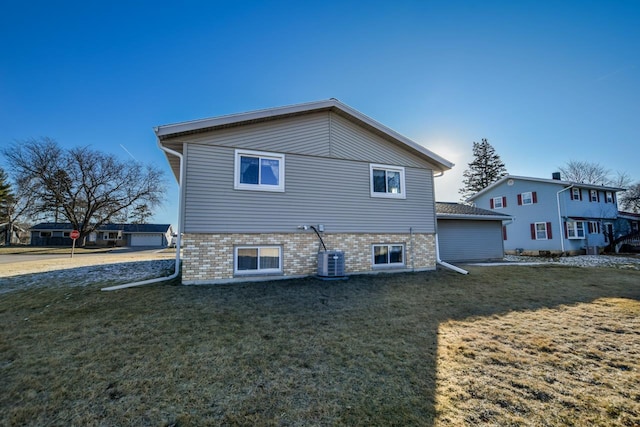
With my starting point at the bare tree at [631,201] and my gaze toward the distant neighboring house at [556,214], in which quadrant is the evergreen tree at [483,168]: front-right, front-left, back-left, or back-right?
front-right

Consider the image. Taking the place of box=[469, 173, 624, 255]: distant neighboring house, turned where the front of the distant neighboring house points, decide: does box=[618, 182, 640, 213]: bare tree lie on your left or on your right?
on your left

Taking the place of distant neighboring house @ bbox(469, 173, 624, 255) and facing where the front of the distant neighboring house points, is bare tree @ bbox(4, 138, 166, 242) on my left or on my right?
on my right

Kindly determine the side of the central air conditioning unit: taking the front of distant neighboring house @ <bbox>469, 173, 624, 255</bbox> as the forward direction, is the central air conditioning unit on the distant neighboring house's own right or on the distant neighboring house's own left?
on the distant neighboring house's own right

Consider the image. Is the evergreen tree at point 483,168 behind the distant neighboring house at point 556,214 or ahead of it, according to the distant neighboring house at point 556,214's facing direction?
behind

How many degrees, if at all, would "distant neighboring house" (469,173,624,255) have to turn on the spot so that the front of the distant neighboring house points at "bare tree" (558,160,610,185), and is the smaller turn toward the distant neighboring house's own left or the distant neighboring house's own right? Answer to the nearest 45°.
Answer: approximately 135° to the distant neighboring house's own left

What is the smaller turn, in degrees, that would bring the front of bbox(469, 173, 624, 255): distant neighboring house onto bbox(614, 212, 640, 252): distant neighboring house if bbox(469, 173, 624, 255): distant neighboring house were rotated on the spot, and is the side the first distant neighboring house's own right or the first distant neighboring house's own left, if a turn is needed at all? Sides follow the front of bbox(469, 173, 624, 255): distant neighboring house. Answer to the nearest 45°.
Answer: approximately 90° to the first distant neighboring house's own left

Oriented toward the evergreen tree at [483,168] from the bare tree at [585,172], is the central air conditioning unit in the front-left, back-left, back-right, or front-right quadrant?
front-left

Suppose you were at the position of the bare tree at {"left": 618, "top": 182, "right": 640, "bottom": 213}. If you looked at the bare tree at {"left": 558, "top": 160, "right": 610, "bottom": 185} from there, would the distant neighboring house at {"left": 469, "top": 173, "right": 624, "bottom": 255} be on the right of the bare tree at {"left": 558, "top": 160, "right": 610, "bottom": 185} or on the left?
left

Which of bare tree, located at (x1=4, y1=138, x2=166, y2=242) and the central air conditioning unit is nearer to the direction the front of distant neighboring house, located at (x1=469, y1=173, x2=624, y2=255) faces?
the central air conditioning unit
